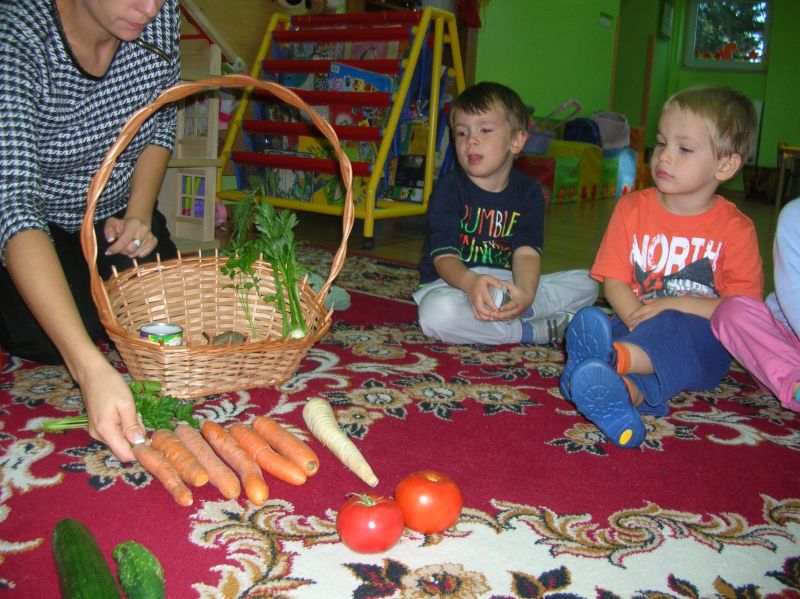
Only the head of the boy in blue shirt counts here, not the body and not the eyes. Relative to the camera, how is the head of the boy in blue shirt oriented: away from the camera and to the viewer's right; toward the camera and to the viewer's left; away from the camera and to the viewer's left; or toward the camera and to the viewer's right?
toward the camera and to the viewer's left

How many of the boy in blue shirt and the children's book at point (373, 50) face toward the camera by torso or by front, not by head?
2

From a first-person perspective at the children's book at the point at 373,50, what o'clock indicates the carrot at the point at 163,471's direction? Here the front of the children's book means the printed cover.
The carrot is roughly at 12 o'clock from the children's book.

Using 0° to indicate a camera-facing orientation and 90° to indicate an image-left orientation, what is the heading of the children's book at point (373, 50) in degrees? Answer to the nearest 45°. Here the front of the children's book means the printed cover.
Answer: approximately 0°

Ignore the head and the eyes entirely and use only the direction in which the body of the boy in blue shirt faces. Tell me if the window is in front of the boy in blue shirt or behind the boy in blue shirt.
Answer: behind

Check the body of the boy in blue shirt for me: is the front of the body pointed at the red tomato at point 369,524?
yes

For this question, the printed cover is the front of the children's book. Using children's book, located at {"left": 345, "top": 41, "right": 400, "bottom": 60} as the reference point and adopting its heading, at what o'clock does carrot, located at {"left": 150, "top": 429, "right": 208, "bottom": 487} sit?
The carrot is roughly at 12 o'clock from the children's book.

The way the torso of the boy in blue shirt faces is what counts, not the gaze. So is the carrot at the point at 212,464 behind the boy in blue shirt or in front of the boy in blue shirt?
in front

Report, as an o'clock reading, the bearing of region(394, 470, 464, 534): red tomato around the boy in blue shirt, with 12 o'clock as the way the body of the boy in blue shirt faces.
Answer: The red tomato is roughly at 12 o'clock from the boy in blue shirt.

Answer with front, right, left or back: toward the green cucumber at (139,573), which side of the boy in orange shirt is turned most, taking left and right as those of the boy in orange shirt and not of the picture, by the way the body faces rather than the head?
front

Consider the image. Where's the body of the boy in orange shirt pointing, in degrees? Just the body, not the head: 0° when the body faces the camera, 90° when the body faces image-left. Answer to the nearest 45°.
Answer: approximately 45°
